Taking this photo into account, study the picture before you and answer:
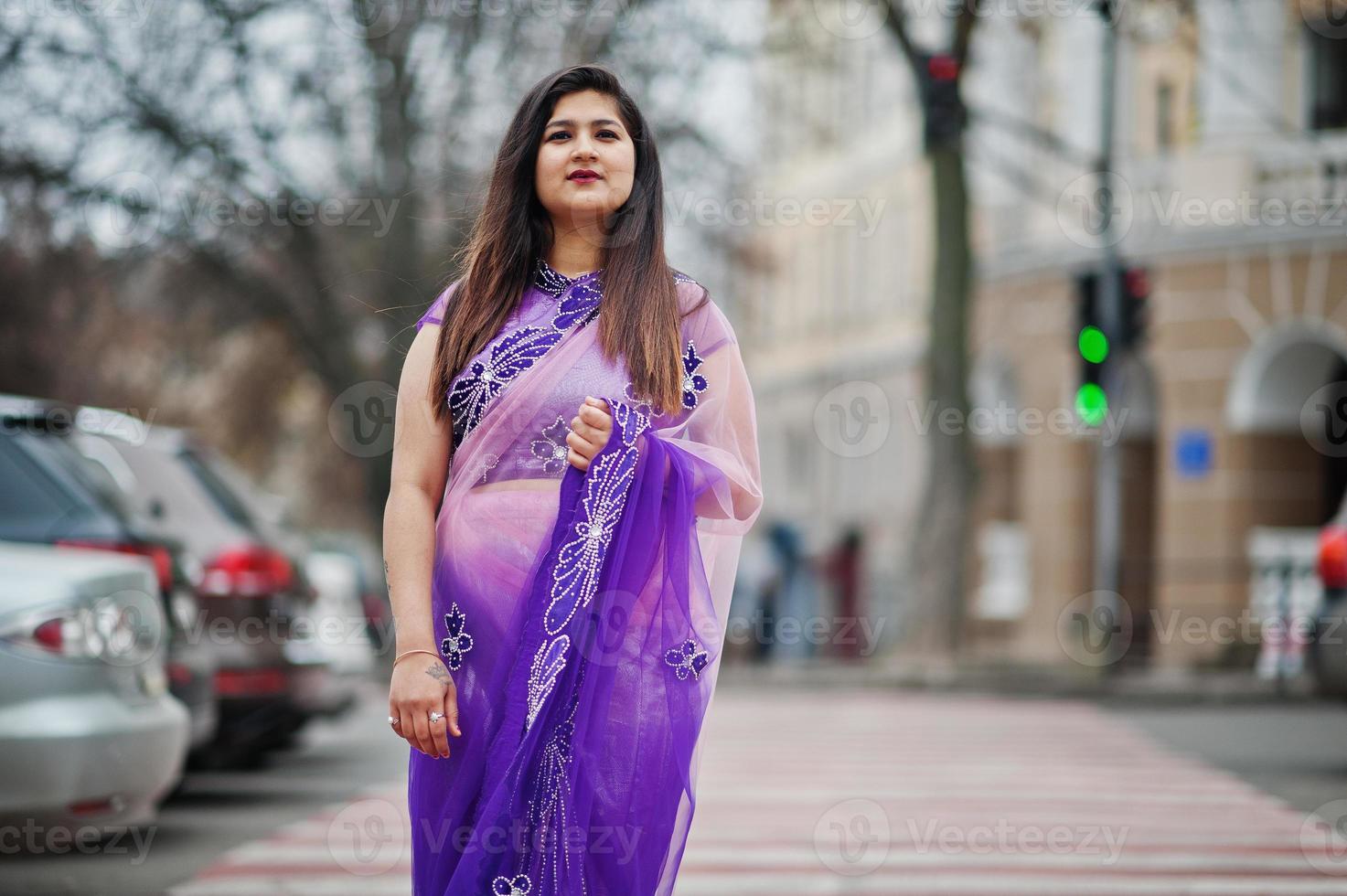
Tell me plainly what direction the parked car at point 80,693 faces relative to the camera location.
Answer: facing away from the viewer and to the left of the viewer

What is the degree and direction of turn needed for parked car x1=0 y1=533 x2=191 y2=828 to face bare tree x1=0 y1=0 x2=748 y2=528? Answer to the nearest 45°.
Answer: approximately 45° to its right

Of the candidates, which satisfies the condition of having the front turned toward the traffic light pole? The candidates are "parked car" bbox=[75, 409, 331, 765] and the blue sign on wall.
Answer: the blue sign on wall

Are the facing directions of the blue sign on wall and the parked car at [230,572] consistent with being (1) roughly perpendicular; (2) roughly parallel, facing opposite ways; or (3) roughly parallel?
roughly perpendicular

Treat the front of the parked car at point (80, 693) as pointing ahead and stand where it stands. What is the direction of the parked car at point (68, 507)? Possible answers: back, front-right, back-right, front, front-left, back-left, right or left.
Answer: front-right

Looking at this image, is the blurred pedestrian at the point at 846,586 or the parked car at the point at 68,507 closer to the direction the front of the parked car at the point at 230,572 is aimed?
the blurred pedestrian

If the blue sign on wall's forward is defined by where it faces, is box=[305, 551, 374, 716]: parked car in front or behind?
in front

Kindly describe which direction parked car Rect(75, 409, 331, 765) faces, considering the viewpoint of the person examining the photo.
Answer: facing away from the viewer and to the left of the viewer

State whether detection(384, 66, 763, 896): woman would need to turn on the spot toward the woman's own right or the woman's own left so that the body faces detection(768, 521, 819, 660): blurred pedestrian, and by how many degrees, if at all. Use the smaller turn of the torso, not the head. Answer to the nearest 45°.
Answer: approximately 180°
